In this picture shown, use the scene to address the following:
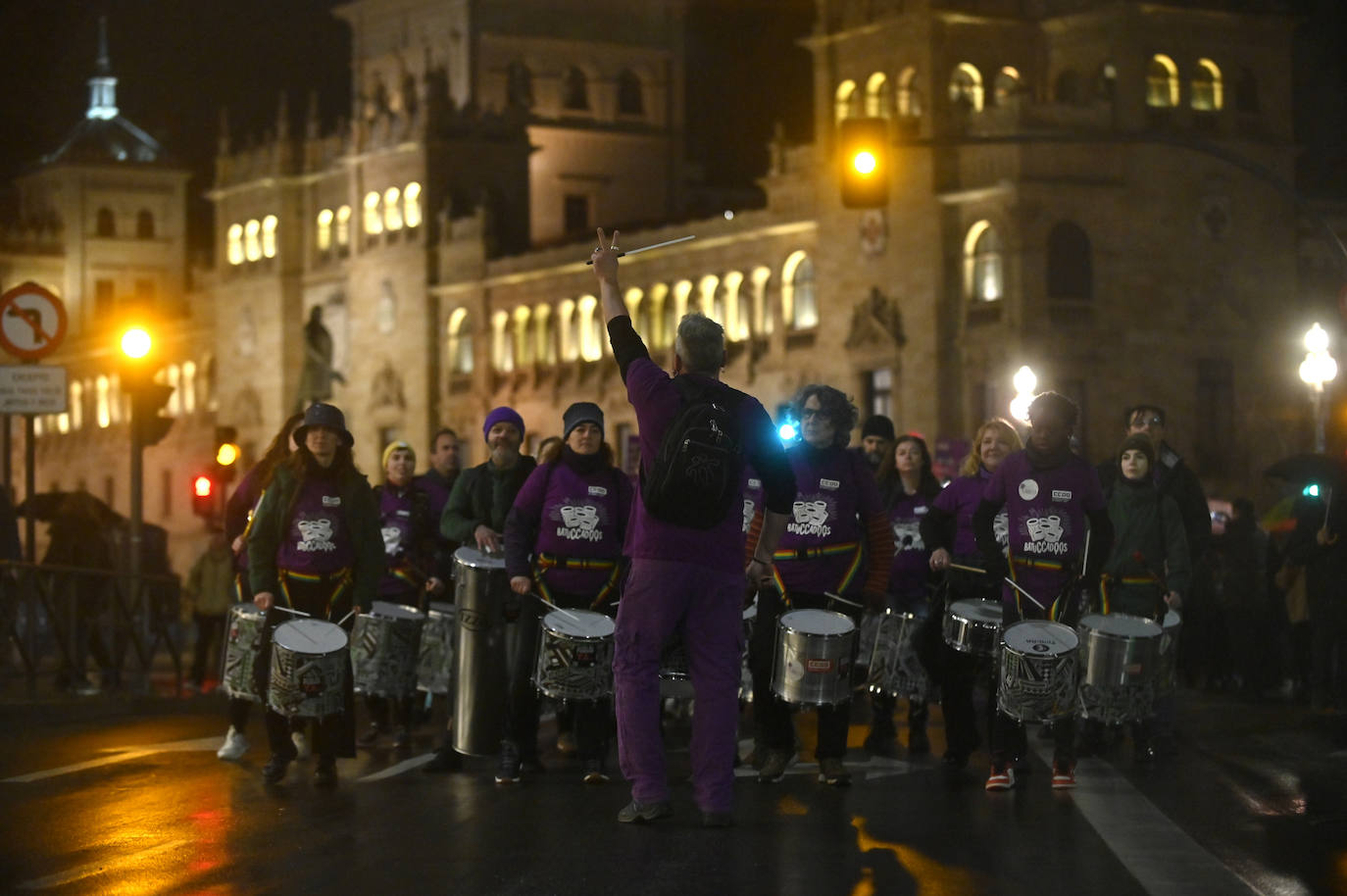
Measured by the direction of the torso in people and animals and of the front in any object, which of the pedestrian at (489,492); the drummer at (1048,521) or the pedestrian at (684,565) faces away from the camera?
the pedestrian at (684,565)

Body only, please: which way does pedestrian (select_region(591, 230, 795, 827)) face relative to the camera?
away from the camera

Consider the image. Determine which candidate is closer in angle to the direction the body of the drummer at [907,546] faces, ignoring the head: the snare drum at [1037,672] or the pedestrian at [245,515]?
the snare drum

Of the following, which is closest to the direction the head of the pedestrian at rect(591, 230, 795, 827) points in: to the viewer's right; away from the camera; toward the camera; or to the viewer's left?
away from the camera

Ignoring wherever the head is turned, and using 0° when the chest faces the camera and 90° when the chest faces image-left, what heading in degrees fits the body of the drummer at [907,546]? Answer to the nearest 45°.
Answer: approximately 0°

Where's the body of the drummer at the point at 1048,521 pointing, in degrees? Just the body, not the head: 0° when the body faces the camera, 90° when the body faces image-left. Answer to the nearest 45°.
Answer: approximately 0°

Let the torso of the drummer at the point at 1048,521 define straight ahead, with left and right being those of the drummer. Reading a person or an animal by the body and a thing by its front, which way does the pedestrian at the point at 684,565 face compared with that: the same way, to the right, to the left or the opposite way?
the opposite way
